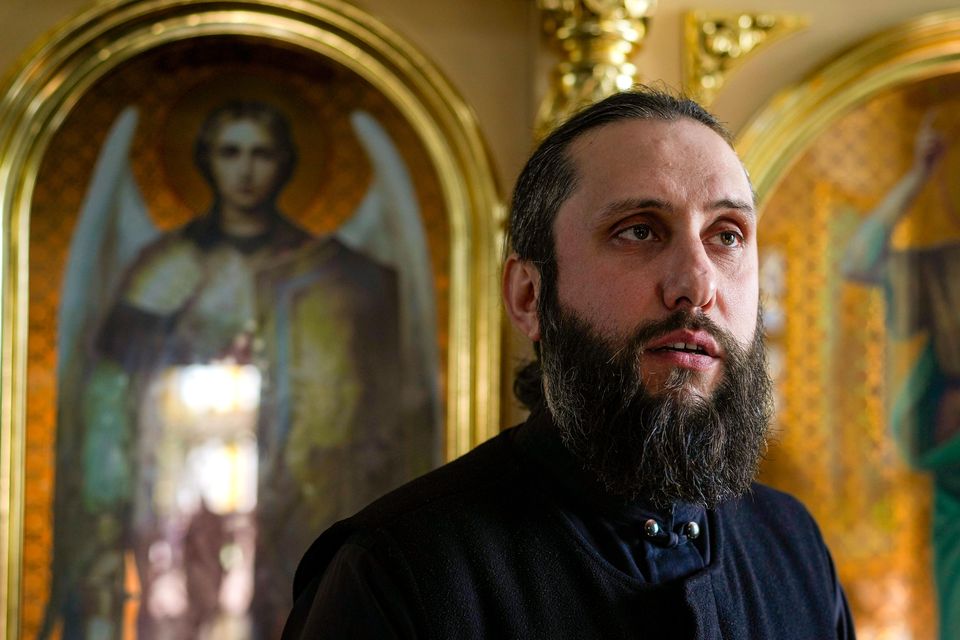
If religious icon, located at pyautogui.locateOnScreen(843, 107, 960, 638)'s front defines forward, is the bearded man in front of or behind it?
in front

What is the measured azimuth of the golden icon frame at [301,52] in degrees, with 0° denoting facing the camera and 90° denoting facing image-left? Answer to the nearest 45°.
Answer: approximately 0°

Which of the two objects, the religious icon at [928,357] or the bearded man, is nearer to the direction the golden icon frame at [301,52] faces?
the bearded man

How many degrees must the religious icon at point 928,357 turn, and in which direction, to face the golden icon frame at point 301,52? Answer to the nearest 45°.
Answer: approximately 45° to its right

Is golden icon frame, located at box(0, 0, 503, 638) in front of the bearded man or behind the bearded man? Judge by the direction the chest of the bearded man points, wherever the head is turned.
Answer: behind

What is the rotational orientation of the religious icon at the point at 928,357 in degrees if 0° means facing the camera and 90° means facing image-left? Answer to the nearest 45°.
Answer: approximately 0°

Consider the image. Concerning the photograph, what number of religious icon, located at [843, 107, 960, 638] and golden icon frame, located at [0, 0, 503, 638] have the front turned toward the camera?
2

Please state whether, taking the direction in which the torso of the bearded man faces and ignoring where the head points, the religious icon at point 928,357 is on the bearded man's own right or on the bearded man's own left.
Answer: on the bearded man's own left

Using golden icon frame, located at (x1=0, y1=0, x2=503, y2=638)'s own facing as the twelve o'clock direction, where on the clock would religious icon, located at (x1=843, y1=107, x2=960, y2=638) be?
The religious icon is roughly at 9 o'clock from the golden icon frame.

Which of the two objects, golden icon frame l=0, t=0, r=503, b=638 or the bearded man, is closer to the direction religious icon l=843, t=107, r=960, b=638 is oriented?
the bearded man

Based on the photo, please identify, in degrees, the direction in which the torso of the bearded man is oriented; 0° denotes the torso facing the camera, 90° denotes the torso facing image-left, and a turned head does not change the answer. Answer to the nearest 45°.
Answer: approximately 315°
